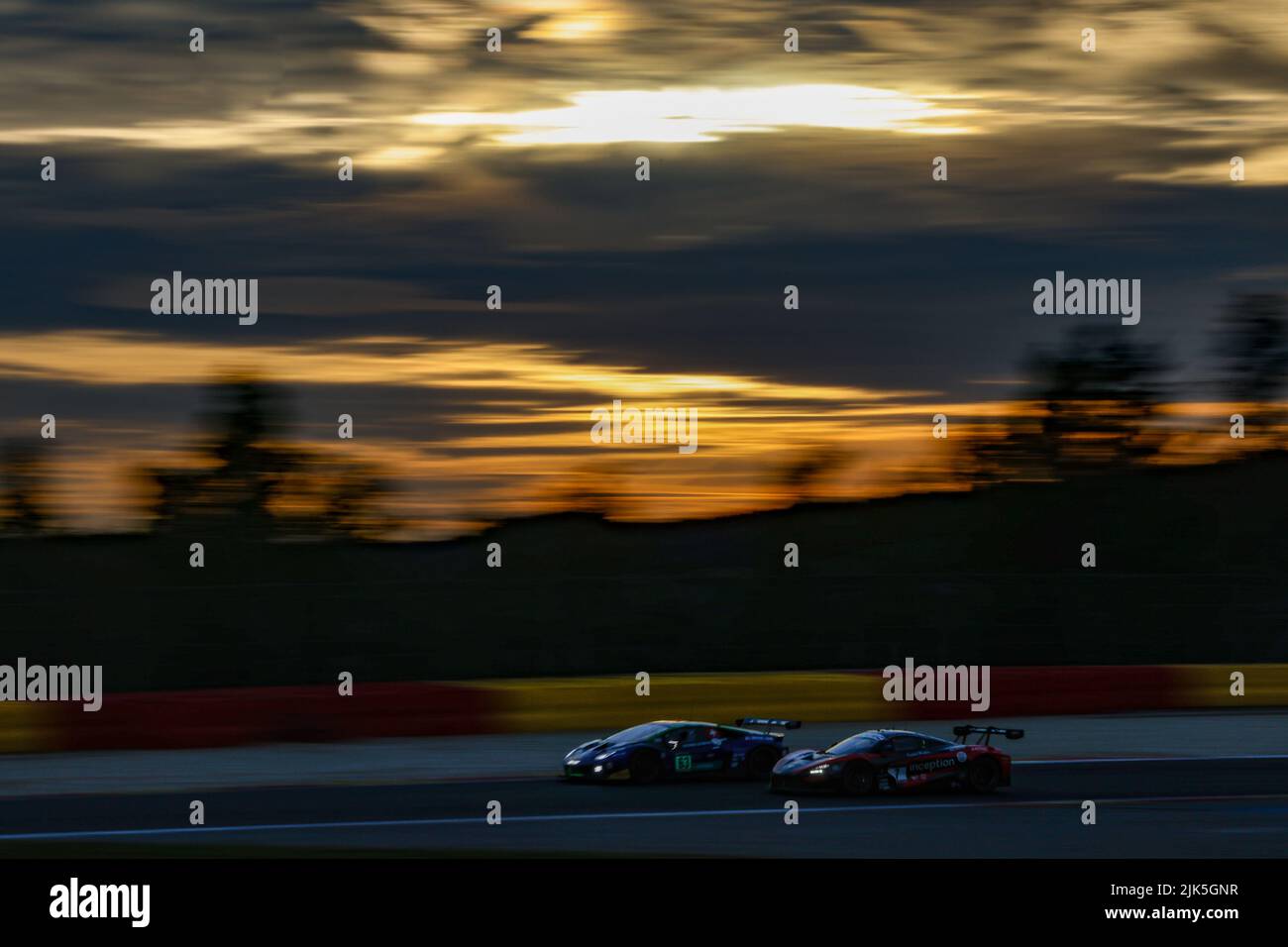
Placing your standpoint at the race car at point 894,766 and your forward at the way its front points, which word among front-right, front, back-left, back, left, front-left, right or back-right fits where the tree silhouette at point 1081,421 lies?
back-right

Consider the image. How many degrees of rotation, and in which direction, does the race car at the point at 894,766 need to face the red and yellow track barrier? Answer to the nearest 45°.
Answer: approximately 90° to its right

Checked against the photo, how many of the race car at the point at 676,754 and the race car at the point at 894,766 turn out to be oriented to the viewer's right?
0

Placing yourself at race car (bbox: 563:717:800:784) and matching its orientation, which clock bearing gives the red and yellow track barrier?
The red and yellow track barrier is roughly at 4 o'clock from the race car.

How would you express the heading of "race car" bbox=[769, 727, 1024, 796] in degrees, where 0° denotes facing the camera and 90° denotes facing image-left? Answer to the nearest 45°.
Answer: approximately 45°

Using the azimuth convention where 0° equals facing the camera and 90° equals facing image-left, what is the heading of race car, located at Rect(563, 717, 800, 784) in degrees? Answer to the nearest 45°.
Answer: approximately 45°
